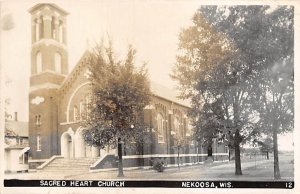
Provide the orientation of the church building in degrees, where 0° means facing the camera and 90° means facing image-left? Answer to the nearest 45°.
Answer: approximately 45°

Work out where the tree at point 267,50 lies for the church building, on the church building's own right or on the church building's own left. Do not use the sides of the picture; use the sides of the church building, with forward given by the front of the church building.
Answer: on the church building's own left

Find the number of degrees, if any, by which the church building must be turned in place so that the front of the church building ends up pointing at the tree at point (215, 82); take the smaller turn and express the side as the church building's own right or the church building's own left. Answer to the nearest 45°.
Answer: approximately 135° to the church building's own left

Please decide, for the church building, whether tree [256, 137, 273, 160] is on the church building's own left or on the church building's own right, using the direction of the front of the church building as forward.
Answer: on the church building's own left
